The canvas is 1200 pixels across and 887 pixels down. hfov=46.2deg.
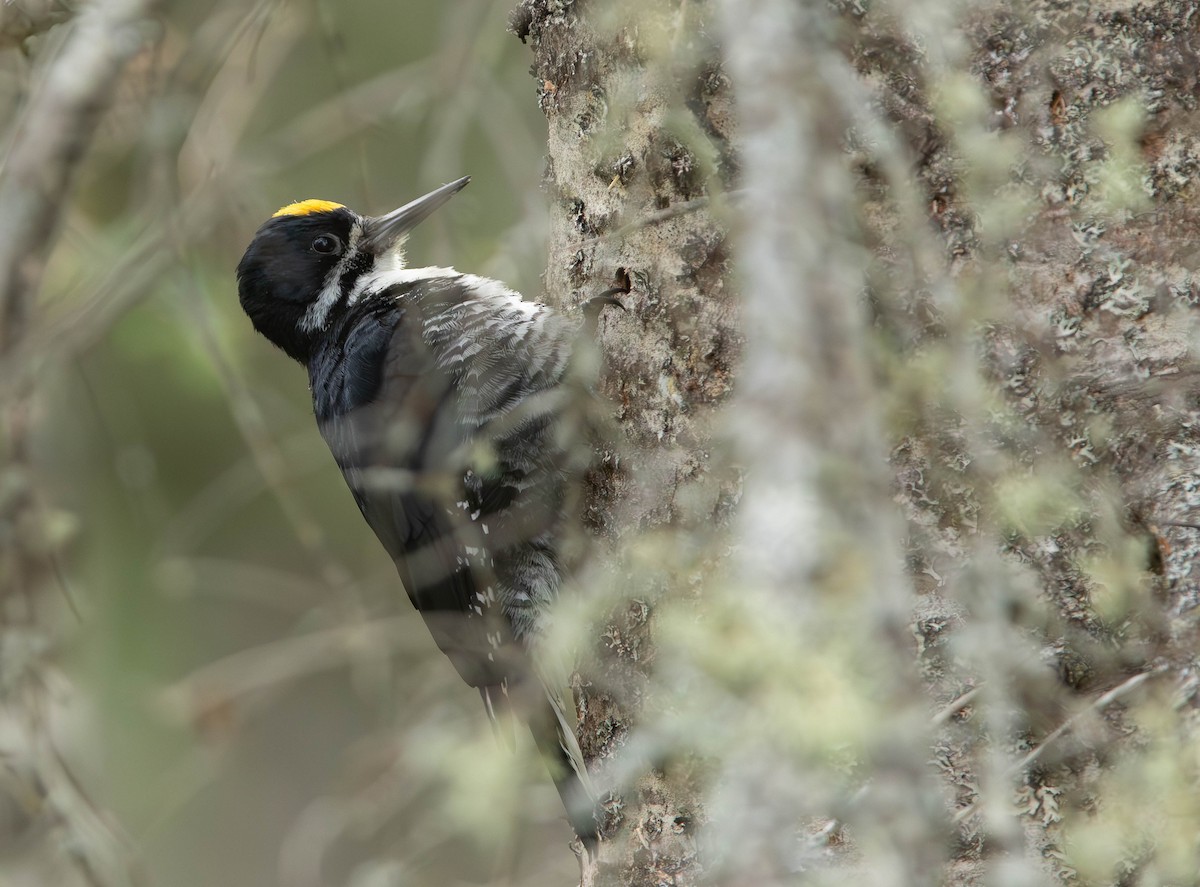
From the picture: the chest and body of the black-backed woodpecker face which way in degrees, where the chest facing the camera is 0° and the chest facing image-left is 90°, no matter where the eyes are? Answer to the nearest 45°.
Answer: approximately 270°

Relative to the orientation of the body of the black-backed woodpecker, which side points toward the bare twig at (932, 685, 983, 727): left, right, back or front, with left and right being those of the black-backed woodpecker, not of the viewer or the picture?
front

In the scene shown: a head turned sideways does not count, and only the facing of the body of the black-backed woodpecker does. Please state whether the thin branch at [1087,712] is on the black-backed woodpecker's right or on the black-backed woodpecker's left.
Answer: on the black-backed woodpecker's right
